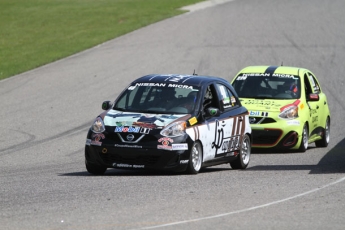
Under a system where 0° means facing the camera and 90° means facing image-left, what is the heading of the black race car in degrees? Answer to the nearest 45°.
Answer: approximately 45°
